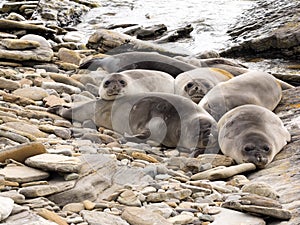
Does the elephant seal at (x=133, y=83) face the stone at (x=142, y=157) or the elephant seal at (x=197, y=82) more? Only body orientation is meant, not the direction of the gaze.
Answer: the stone

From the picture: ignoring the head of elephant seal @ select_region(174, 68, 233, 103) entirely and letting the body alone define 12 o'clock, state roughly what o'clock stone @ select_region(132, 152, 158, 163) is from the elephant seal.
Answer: The stone is roughly at 11 o'clock from the elephant seal.

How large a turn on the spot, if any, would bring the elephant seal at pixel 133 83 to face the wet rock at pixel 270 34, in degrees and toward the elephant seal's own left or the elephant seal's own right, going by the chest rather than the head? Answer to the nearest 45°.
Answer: approximately 180°

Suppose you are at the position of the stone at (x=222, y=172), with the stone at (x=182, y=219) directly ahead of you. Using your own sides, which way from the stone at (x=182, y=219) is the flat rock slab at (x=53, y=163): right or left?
right

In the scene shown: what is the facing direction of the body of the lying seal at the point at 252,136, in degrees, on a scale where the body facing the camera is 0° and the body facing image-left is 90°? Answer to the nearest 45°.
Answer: approximately 0°

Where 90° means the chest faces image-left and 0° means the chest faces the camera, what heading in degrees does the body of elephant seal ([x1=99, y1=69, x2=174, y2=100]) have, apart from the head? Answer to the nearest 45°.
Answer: approximately 45°

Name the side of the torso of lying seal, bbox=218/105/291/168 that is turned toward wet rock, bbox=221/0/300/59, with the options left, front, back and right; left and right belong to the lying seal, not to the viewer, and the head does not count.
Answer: back

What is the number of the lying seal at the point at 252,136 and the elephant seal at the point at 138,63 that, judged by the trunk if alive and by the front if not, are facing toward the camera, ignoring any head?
1

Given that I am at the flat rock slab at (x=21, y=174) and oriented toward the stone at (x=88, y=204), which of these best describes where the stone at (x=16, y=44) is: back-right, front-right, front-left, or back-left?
back-left
